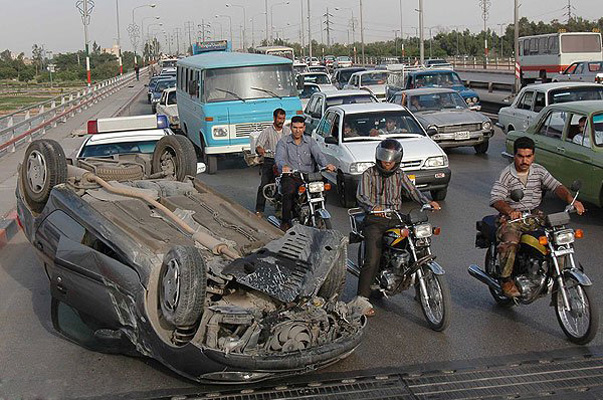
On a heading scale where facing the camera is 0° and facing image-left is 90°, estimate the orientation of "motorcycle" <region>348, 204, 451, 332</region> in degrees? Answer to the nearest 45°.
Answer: approximately 315°

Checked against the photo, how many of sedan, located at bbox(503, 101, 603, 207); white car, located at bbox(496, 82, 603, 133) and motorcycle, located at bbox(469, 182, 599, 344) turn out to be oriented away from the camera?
0

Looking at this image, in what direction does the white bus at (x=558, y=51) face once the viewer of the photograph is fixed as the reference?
facing away from the viewer and to the left of the viewer

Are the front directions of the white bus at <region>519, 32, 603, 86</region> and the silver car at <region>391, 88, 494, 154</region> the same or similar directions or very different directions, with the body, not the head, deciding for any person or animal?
very different directions

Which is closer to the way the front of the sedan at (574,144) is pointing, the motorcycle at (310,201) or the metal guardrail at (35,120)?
the motorcycle

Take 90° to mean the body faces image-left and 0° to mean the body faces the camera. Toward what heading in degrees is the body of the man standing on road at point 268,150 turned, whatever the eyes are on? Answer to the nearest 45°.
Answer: approximately 315°

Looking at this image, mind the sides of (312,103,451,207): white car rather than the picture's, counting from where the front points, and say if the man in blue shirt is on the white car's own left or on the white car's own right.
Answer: on the white car's own right

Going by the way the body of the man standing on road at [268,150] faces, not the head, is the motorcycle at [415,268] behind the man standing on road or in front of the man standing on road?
in front

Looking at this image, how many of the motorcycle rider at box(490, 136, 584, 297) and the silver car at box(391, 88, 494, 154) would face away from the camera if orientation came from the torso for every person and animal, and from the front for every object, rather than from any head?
0

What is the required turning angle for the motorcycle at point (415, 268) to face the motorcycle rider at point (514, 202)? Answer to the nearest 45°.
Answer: approximately 45° to its left

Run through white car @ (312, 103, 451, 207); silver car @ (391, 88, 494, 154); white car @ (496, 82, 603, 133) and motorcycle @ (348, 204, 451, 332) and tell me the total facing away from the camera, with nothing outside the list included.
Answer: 0
